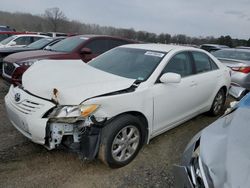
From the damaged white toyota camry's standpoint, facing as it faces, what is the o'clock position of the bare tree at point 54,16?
The bare tree is roughly at 4 o'clock from the damaged white toyota camry.

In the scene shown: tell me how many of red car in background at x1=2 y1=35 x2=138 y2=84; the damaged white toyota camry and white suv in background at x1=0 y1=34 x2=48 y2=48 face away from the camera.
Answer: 0

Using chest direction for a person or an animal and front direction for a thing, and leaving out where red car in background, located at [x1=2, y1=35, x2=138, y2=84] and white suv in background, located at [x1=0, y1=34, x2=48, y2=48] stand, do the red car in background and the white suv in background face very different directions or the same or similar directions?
same or similar directions

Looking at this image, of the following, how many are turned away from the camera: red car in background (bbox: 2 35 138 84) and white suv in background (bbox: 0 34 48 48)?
0

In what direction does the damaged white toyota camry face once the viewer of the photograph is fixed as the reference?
facing the viewer and to the left of the viewer

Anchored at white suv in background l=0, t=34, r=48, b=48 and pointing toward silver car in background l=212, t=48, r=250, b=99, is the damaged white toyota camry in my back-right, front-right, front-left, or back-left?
front-right

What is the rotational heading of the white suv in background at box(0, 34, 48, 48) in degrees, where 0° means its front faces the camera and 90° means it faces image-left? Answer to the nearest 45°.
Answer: approximately 45°

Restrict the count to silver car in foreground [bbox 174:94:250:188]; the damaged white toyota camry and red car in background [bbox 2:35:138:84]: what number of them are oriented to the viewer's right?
0

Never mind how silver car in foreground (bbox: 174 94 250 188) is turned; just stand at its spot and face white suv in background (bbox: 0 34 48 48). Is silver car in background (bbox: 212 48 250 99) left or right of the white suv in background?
right

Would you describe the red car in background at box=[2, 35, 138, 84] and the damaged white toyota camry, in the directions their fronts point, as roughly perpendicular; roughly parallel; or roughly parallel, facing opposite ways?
roughly parallel

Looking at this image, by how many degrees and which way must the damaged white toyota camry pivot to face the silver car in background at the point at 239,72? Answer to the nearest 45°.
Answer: approximately 180°
